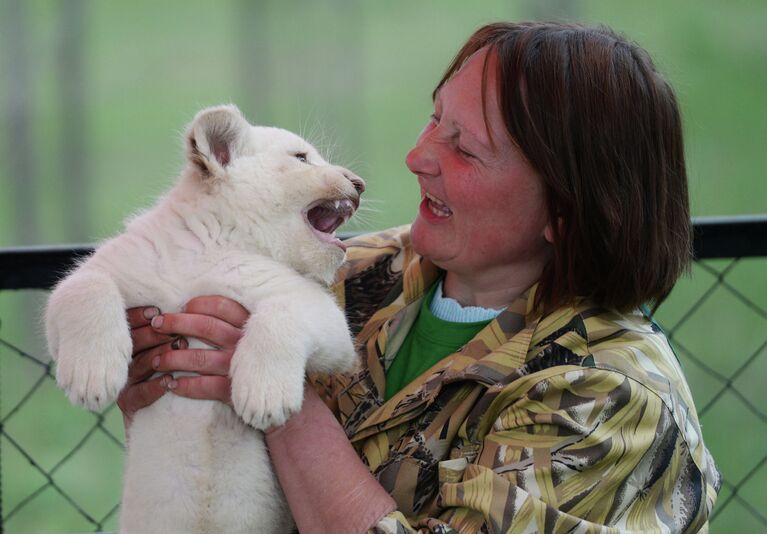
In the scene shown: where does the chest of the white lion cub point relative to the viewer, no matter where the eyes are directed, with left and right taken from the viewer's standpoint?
facing the viewer and to the right of the viewer

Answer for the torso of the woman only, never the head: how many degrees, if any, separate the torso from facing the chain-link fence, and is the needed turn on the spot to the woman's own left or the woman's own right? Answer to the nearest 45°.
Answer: approximately 90° to the woman's own right

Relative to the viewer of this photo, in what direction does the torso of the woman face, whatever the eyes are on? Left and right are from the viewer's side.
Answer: facing the viewer and to the left of the viewer
